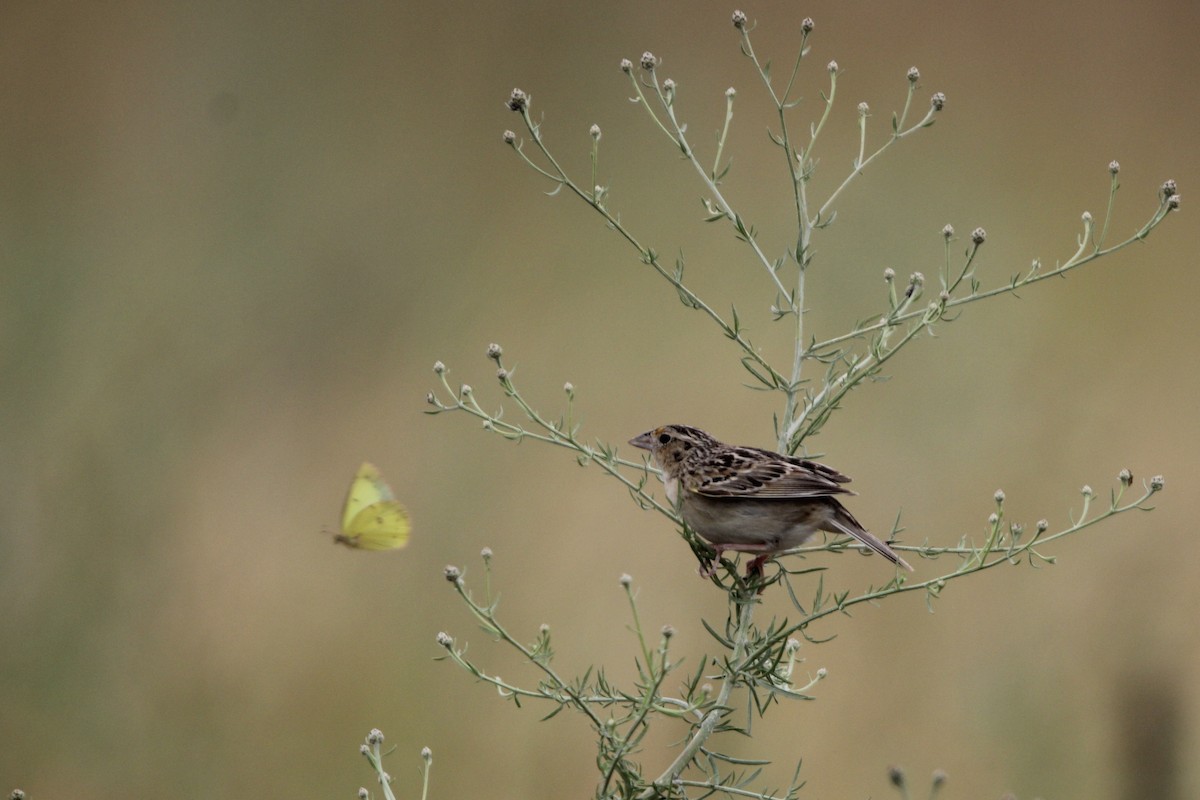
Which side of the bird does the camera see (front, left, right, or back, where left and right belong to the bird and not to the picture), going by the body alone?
left

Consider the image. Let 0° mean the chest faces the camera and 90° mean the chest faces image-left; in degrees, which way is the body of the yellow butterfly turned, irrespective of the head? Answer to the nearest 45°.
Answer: approximately 90°

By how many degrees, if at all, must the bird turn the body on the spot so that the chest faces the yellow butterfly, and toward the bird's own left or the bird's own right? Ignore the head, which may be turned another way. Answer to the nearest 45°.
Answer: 0° — it already faces it

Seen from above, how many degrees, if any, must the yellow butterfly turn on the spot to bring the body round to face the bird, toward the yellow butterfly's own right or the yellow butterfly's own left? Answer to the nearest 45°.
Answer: approximately 180°

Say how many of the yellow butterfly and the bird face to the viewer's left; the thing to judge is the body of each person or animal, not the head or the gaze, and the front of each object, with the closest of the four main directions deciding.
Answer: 2
